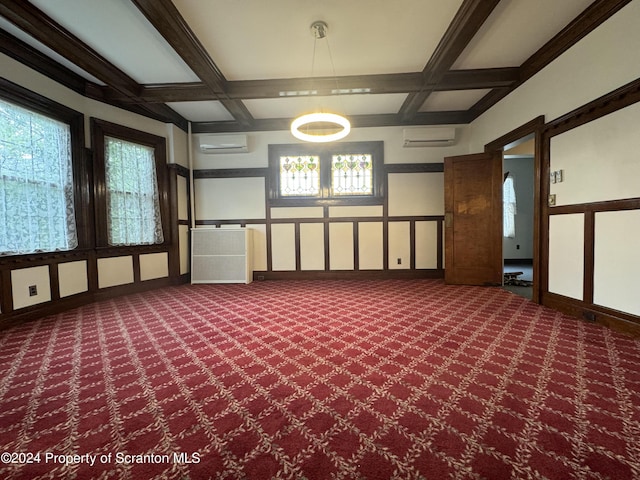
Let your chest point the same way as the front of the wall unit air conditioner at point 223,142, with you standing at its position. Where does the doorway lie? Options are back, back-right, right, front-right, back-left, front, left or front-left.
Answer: left

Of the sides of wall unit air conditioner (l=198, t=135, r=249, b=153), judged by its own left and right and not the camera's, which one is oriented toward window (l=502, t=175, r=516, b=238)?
left

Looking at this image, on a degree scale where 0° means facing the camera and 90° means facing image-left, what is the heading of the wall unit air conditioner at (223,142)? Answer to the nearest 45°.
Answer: approximately 0°

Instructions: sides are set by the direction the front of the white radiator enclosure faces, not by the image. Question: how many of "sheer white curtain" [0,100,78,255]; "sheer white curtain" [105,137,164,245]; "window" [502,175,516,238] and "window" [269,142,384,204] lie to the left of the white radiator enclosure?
2

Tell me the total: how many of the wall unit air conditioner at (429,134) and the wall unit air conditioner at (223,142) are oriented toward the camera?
2

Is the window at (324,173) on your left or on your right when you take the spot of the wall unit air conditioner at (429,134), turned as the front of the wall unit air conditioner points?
on your right

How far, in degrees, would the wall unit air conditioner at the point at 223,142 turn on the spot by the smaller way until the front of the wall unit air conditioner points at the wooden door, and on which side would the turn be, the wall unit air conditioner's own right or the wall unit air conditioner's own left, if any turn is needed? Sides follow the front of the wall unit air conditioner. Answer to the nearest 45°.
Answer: approximately 45° to the wall unit air conditioner's own left

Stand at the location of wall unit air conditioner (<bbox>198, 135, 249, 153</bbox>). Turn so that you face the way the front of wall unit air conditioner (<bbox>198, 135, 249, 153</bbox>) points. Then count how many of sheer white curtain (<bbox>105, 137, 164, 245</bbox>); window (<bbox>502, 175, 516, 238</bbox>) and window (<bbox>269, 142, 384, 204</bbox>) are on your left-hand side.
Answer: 2

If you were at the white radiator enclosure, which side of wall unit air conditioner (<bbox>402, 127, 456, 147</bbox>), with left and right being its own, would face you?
right

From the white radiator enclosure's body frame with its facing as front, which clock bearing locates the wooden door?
The wooden door is roughly at 10 o'clock from the white radiator enclosure.

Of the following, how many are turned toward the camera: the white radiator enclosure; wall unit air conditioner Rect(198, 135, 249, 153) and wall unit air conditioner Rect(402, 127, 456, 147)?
3

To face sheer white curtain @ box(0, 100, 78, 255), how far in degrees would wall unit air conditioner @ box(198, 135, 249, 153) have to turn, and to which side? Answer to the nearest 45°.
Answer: approximately 45° to its right

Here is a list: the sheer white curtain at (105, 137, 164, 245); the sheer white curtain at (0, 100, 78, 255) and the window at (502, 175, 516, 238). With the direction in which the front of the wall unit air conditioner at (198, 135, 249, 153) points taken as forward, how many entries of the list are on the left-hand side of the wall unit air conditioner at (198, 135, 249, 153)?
1

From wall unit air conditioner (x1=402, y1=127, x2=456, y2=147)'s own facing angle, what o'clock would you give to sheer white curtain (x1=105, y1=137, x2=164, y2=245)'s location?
The sheer white curtain is roughly at 2 o'clock from the wall unit air conditioner.
